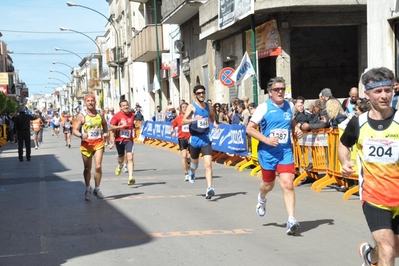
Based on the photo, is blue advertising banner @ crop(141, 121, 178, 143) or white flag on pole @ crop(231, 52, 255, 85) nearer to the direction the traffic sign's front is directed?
the white flag on pole

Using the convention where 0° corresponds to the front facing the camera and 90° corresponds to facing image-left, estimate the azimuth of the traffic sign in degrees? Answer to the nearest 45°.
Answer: approximately 0°

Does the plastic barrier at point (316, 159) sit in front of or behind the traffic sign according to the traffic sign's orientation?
in front

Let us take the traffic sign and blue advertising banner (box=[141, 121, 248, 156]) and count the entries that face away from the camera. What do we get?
0

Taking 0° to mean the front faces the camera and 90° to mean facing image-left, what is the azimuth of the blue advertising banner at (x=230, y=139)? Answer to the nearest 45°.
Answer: approximately 45°

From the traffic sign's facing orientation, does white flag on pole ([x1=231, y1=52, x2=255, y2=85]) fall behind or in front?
in front
